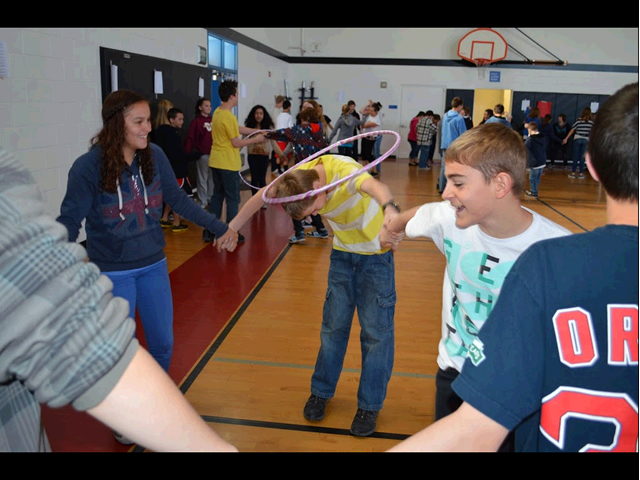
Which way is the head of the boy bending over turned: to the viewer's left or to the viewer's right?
to the viewer's left

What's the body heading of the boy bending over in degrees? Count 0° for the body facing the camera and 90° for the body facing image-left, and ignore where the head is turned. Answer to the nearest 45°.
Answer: approximately 45°

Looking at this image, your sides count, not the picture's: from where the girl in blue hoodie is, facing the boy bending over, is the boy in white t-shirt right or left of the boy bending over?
right

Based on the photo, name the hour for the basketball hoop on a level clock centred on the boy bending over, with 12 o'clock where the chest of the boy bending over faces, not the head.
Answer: The basketball hoop is roughly at 5 o'clock from the boy bending over.

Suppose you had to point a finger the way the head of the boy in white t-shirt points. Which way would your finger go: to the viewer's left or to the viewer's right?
to the viewer's left

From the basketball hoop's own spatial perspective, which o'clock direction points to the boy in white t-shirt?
The boy in white t-shirt is roughly at 12 o'clock from the basketball hoop.

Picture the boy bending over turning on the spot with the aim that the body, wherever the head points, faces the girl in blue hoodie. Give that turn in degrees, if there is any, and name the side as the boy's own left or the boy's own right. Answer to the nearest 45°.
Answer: approximately 45° to the boy's own right

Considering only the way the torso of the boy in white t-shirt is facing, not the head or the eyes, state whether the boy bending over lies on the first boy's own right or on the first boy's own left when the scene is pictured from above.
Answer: on the first boy's own right
